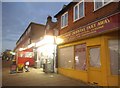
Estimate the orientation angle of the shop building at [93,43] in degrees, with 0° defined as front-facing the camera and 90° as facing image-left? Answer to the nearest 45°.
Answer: approximately 45°

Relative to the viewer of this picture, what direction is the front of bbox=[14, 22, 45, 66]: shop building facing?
facing the viewer and to the left of the viewer

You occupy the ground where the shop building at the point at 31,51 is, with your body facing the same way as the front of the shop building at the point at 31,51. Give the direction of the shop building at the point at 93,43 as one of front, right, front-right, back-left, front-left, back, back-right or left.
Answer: front-left

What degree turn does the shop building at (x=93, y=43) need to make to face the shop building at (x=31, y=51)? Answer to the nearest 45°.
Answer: approximately 90° to its right
